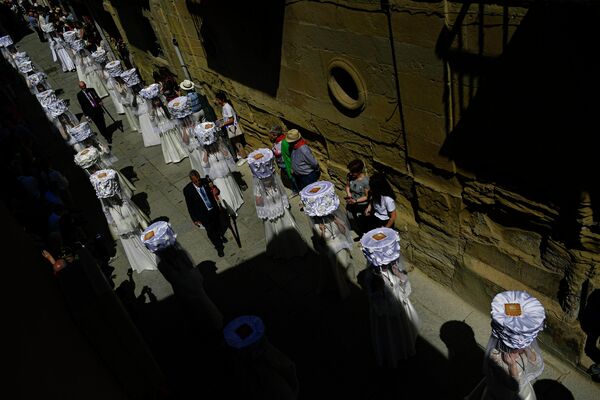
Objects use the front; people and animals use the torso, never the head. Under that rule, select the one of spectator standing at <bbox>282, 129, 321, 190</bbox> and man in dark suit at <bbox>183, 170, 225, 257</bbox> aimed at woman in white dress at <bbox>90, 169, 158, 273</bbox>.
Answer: the spectator standing

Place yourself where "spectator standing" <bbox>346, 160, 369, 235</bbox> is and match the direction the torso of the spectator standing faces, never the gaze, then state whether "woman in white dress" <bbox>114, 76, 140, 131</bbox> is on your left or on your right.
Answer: on your right

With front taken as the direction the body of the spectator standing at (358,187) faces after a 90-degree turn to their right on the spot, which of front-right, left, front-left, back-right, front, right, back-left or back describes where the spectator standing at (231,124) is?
front

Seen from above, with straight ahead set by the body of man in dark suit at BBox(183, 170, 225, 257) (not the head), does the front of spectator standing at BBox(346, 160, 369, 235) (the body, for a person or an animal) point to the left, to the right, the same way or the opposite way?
to the right

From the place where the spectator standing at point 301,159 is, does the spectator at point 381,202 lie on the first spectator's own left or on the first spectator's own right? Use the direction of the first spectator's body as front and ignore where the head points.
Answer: on the first spectator's own left

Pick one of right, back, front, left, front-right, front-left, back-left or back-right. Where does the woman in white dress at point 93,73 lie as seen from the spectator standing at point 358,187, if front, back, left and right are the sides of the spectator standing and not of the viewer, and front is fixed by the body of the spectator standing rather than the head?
right

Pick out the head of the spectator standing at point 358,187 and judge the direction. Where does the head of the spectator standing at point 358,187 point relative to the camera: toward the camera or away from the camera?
toward the camera

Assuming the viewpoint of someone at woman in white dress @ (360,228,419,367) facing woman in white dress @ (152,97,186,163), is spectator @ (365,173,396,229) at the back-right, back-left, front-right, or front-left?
front-right

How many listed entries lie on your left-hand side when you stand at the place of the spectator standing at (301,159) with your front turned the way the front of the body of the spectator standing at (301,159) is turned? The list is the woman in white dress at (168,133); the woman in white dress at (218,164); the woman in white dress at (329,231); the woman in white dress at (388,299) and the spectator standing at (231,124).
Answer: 2

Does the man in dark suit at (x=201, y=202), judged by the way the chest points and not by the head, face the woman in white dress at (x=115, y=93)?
no

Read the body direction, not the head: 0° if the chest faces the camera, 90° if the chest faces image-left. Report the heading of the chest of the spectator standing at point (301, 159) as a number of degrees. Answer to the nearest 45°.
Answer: approximately 90°

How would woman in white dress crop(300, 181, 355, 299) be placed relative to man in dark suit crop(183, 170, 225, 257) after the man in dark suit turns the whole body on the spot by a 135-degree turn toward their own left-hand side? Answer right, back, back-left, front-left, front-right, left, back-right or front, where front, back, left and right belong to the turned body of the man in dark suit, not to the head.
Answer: back-right

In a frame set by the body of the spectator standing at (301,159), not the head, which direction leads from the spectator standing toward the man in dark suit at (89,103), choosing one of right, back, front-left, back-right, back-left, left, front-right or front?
front-right

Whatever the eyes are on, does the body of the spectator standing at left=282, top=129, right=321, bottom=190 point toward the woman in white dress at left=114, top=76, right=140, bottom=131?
no

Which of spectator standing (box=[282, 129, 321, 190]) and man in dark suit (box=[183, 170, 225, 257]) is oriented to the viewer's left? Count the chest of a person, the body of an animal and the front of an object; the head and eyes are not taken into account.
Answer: the spectator standing

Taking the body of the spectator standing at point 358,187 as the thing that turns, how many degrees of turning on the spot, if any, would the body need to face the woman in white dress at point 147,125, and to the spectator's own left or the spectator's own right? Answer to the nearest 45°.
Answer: approximately 90° to the spectator's own right

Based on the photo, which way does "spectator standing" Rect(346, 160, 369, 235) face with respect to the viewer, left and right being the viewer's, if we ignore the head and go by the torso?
facing the viewer and to the left of the viewer
